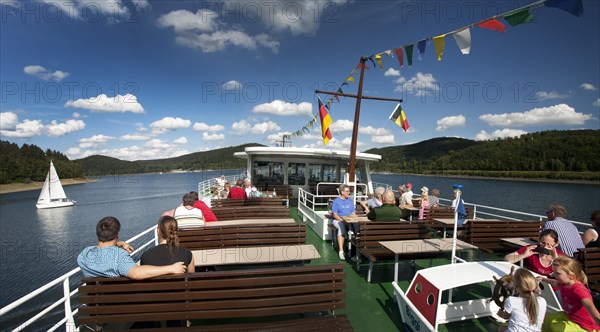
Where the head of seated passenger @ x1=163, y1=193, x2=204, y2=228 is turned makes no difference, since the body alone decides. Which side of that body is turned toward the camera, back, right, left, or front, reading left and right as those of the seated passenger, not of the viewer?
back

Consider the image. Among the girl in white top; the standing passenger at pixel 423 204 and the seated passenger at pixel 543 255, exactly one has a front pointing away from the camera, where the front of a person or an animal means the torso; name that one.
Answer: the girl in white top

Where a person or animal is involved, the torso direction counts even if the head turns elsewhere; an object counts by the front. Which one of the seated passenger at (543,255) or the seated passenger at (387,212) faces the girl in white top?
the seated passenger at (543,255)

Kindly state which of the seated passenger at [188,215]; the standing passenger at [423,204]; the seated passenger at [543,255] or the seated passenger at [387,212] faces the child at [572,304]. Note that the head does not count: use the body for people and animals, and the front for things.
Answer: the seated passenger at [543,255]

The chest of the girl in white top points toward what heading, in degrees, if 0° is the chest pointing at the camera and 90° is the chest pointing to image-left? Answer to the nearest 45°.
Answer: approximately 180°

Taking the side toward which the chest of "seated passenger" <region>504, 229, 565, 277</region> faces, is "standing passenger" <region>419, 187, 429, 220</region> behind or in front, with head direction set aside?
behind

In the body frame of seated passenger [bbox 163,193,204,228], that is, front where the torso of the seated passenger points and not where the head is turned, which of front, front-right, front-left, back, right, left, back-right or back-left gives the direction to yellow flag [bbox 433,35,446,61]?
right
